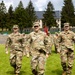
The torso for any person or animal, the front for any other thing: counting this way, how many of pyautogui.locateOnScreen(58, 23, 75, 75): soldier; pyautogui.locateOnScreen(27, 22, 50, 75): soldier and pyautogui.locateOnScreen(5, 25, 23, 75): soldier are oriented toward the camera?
3

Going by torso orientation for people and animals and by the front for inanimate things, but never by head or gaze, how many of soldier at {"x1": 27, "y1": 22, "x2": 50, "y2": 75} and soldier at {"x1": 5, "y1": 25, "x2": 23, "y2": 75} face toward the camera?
2

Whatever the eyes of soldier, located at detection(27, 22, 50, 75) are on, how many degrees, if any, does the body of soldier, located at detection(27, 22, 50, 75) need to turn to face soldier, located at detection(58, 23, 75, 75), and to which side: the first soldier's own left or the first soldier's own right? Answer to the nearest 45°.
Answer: approximately 135° to the first soldier's own left

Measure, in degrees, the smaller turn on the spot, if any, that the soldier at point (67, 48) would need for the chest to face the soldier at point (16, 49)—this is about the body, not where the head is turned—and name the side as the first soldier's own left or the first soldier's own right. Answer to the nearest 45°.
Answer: approximately 90° to the first soldier's own right

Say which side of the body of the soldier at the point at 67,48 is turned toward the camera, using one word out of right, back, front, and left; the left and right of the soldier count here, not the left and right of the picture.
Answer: front

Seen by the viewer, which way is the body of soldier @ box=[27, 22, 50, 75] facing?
toward the camera

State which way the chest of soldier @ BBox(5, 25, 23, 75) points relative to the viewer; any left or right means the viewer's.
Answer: facing the viewer

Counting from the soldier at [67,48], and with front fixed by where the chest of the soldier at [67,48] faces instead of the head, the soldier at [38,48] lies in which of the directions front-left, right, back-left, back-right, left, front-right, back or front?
front-right

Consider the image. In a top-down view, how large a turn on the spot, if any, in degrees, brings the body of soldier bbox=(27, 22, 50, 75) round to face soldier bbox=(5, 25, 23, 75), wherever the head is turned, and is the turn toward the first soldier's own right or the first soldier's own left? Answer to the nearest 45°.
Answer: approximately 135° to the first soldier's own right
